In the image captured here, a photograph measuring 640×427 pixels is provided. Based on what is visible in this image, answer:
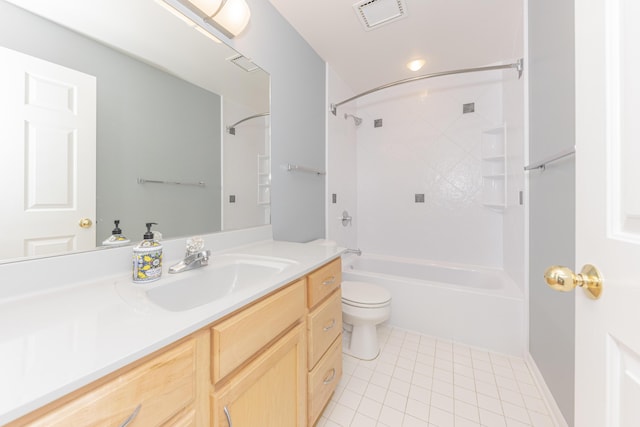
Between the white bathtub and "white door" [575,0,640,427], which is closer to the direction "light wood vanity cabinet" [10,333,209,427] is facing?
the white door

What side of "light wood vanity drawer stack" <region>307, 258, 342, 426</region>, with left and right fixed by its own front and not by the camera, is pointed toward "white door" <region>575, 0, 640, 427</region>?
front

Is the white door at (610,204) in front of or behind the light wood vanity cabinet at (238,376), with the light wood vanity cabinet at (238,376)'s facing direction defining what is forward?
in front

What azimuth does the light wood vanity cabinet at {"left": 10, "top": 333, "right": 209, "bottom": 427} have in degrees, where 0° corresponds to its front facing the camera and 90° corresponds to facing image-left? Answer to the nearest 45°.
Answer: approximately 315°

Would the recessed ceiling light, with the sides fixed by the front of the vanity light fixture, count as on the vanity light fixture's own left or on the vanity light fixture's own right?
on the vanity light fixture's own left

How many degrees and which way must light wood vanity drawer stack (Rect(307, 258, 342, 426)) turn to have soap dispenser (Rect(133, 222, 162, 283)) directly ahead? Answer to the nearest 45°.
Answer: approximately 90° to its right

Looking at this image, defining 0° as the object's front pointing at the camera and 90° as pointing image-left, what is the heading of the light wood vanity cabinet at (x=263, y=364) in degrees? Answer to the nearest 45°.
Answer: approximately 315°

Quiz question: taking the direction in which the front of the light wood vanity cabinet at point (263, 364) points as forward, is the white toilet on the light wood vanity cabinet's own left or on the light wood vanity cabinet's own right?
on the light wood vanity cabinet's own left

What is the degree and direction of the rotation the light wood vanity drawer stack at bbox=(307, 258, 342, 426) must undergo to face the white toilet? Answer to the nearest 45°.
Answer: approximately 90° to its left
